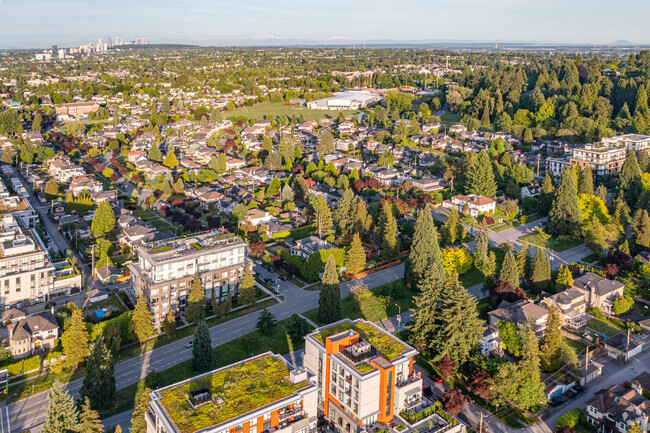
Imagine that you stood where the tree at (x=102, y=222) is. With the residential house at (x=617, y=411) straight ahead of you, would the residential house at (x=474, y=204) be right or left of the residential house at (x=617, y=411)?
left

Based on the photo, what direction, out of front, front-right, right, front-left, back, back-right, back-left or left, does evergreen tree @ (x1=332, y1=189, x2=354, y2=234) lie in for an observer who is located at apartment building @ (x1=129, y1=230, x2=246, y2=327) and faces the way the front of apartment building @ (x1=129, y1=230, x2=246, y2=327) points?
left

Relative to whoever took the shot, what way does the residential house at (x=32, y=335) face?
facing the viewer and to the right of the viewer

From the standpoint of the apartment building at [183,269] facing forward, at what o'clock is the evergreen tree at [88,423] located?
The evergreen tree is roughly at 2 o'clock from the apartment building.

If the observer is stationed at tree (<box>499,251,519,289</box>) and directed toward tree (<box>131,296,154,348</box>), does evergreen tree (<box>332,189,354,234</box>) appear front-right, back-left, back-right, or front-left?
front-right

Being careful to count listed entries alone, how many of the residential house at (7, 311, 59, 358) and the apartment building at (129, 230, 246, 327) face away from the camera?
0

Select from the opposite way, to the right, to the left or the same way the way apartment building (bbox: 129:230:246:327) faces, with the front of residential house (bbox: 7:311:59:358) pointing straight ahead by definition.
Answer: the same way

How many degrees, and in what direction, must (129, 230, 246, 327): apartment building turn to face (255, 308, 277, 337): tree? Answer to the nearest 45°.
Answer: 0° — it already faces it

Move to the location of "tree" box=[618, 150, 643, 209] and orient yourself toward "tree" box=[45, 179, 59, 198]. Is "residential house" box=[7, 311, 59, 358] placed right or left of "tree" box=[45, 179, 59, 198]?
left

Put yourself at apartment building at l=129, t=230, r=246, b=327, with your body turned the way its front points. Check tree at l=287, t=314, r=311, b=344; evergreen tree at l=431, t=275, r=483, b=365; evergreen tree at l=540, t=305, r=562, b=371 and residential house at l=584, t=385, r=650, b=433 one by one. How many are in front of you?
4

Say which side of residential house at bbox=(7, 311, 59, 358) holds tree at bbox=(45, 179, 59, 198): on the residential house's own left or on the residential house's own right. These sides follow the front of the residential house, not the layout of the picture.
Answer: on the residential house's own left

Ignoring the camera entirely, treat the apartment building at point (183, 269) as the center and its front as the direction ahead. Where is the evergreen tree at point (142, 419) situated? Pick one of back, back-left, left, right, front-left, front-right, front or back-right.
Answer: front-right

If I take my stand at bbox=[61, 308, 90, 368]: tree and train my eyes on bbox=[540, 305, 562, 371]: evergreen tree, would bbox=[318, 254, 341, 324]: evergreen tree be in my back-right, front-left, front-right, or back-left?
front-left

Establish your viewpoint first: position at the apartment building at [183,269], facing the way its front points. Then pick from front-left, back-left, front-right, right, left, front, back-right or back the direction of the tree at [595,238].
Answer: front-left

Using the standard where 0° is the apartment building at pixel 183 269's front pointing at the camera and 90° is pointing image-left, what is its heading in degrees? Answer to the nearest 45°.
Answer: approximately 315°
